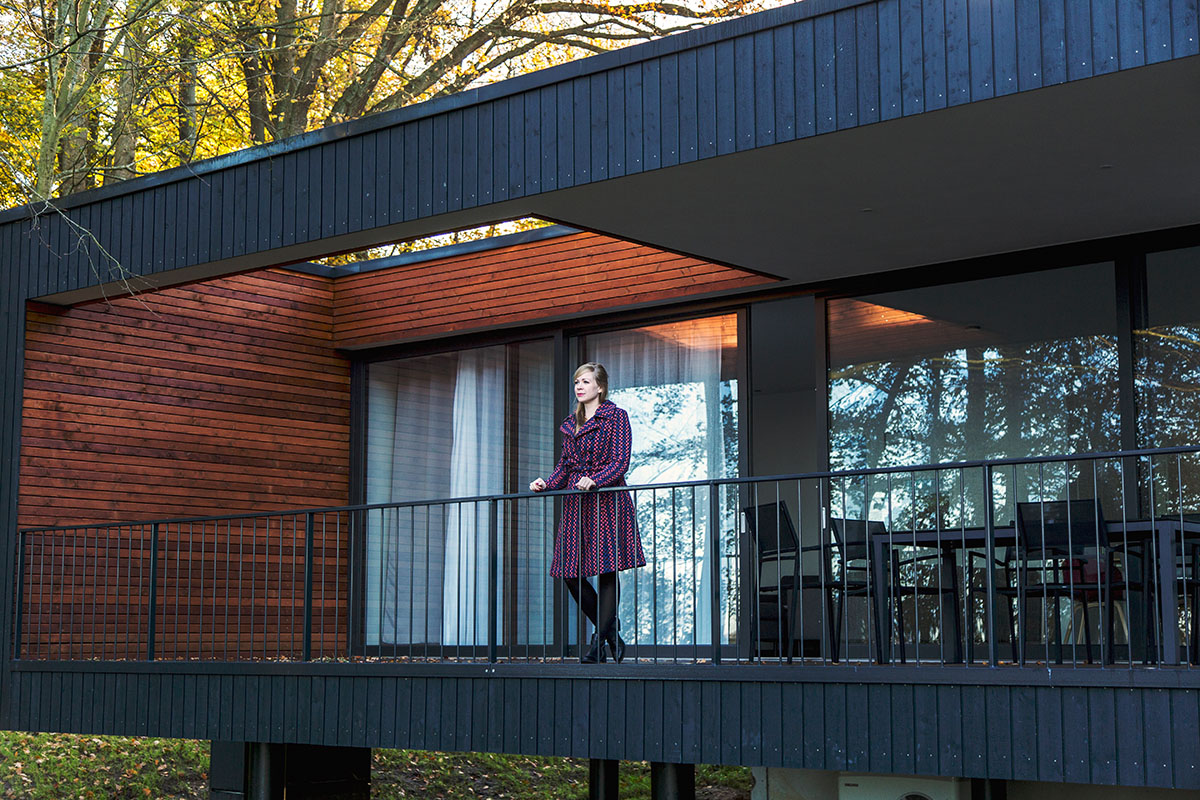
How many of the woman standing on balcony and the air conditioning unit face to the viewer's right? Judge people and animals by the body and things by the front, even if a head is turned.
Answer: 0

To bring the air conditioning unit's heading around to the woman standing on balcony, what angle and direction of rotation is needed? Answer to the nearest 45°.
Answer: approximately 45° to its right

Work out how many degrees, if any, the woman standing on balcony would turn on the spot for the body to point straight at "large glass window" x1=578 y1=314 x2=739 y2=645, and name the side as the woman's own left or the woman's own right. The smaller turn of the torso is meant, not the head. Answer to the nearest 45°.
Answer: approximately 135° to the woman's own right

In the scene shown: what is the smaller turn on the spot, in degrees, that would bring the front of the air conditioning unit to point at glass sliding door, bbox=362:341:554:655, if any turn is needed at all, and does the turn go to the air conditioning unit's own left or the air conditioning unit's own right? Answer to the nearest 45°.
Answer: approximately 135° to the air conditioning unit's own right

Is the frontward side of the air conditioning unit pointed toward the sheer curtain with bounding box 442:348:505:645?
no

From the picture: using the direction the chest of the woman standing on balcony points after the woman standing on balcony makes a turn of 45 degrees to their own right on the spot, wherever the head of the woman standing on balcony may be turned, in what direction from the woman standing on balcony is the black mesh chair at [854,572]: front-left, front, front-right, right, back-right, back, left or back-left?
back

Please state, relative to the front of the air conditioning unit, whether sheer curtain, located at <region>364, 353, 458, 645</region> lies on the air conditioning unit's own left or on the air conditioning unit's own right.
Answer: on the air conditioning unit's own right

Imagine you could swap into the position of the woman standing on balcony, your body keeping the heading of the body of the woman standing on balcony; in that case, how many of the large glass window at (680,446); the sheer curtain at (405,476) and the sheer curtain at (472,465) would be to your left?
0

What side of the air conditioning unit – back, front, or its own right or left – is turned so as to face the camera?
front

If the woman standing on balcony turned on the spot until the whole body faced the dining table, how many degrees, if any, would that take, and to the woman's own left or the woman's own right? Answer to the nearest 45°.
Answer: approximately 135° to the woman's own left

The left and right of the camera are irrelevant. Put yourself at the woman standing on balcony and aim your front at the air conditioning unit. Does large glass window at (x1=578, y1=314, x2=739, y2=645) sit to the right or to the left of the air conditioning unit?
left

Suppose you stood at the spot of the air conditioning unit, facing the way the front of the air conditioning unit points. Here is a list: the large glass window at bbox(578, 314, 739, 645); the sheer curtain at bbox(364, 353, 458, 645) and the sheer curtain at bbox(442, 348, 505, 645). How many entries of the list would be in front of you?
0
